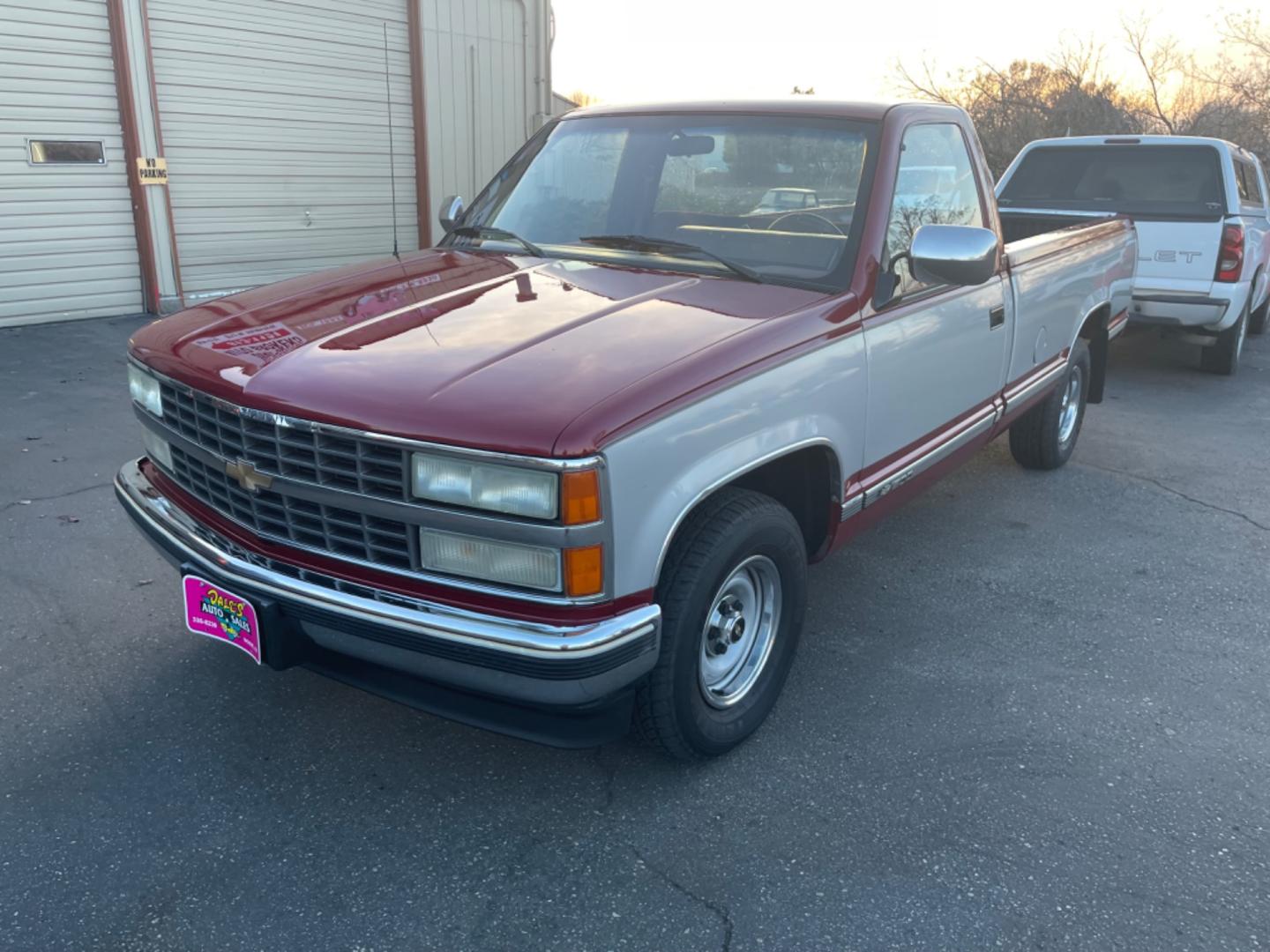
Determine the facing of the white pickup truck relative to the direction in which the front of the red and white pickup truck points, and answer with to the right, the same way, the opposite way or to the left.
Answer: the opposite way

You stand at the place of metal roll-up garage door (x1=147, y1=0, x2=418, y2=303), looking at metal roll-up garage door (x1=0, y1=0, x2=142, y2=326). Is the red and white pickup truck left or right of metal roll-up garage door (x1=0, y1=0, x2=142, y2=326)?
left

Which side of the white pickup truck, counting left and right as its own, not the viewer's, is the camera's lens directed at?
back

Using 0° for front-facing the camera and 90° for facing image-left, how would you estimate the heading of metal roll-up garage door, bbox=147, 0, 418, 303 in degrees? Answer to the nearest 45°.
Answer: approximately 315°

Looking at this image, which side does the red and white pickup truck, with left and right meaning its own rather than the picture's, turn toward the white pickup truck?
back

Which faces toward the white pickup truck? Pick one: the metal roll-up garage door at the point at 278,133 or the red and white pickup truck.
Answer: the metal roll-up garage door

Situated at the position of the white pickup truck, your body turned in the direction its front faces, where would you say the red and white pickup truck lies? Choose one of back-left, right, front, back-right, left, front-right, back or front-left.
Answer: back

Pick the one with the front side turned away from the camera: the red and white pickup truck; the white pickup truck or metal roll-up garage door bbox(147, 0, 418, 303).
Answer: the white pickup truck

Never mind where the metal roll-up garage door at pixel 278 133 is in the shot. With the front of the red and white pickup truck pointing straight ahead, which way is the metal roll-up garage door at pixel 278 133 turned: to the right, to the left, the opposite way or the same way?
to the left

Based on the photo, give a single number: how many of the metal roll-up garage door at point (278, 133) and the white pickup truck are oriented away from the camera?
1

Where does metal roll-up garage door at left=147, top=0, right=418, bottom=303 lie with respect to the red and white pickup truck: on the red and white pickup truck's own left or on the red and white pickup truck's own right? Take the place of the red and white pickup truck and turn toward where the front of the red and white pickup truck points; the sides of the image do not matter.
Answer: on the red and white pickup truck's own right
